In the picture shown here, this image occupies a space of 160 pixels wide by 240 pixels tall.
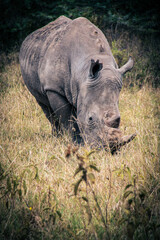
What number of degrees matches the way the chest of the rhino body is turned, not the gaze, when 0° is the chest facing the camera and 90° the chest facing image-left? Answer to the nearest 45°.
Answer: approximately 315°
